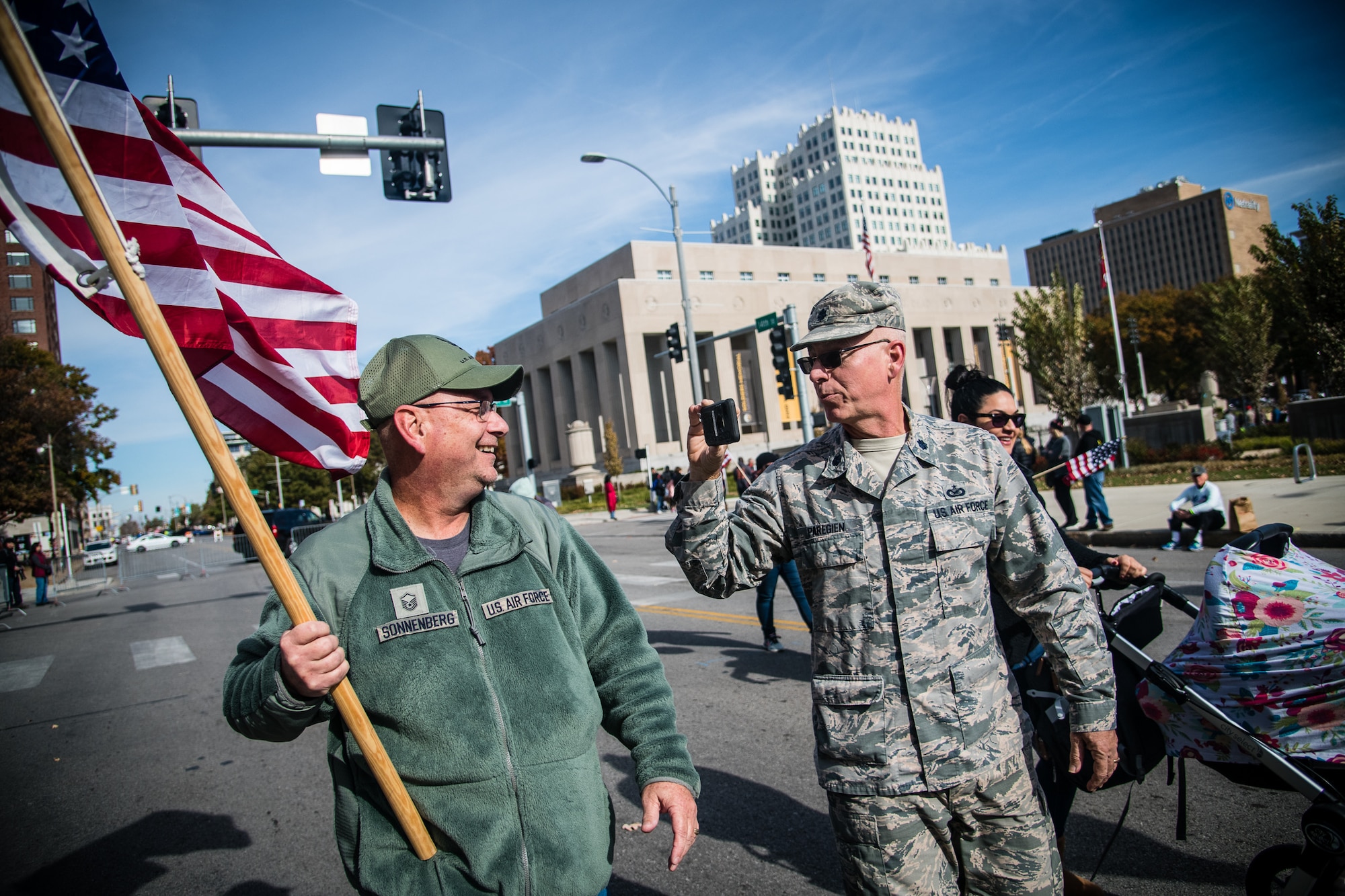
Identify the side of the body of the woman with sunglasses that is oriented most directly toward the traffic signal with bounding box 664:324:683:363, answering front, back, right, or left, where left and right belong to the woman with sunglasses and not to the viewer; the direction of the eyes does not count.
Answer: back

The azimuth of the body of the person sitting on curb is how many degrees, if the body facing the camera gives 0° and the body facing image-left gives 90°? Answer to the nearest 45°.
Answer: approximately 45°

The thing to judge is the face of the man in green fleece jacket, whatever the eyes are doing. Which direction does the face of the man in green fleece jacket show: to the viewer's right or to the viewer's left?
to the viewer's right

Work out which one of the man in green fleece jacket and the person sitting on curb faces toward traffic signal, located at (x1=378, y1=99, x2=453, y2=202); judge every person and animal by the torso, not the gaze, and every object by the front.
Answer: the person sitting on curb

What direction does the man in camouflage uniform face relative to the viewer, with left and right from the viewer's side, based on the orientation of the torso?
facing the viewer

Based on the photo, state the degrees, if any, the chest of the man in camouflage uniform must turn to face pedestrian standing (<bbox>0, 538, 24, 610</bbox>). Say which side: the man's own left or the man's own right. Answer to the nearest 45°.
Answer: approximately 135° to the man's own right

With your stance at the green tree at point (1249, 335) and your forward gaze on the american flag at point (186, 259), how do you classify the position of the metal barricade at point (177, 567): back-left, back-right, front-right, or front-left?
front-right
